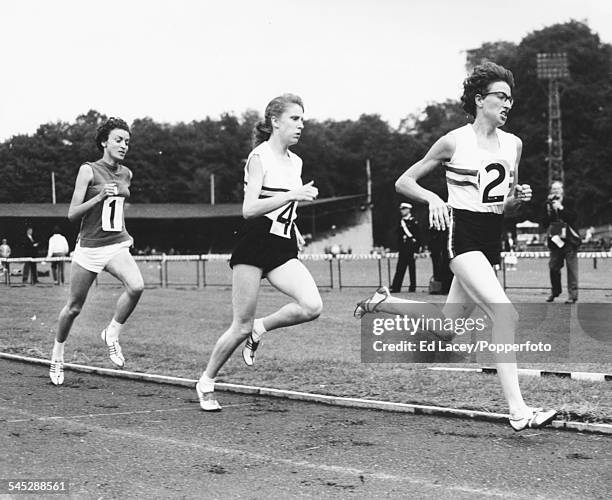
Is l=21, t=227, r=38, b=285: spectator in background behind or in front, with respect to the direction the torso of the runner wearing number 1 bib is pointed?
behind

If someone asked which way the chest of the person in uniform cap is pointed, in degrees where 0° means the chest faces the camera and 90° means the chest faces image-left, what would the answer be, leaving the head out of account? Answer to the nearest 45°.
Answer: approximately 45°

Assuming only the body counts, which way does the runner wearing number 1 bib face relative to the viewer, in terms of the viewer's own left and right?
facing the viewer and to the right of the viewer

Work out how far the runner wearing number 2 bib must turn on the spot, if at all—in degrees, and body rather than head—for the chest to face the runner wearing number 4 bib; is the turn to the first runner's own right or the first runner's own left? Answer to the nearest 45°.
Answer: approximately 135° to the first runner's own right

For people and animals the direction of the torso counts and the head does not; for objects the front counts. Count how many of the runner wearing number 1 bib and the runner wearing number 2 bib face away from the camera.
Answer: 0

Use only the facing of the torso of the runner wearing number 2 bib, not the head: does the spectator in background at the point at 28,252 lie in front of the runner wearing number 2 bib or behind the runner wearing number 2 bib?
behind

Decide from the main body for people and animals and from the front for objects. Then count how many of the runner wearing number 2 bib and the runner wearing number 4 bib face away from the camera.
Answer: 0

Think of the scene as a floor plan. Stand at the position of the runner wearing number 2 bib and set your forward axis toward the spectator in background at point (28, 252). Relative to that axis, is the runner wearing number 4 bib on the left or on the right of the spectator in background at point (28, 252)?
left

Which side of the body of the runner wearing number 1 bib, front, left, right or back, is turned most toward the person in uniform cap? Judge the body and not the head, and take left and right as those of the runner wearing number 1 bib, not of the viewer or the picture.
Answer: left

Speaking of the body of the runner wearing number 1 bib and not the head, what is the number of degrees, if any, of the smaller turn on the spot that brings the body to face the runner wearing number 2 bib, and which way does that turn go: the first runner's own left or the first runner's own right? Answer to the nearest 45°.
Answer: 0° — they already face them

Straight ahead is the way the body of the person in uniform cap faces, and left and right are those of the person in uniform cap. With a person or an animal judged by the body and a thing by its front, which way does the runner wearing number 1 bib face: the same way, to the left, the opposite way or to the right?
to the left

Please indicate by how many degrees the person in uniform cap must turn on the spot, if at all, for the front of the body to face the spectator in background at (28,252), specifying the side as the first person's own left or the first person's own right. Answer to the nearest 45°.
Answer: approximately 90° to the first person's own right

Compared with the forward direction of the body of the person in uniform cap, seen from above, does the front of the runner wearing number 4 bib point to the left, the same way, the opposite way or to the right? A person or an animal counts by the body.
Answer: to the left
